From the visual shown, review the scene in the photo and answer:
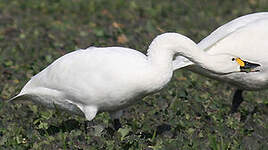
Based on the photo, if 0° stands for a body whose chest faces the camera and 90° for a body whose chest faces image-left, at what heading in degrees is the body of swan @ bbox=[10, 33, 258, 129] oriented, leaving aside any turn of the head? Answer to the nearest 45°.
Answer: approximately 270°
